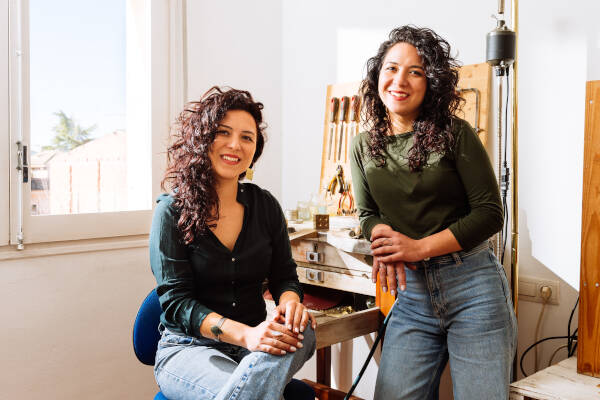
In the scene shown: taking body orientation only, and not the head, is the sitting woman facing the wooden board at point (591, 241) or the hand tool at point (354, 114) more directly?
the wooden board

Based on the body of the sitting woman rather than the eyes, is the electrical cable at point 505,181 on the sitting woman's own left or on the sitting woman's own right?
on the sitting woman's own left

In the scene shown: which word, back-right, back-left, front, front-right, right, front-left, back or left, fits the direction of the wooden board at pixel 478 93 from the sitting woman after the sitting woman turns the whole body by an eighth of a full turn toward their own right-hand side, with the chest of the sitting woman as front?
back-left

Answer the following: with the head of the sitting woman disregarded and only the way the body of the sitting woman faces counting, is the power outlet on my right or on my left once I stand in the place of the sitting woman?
on my left

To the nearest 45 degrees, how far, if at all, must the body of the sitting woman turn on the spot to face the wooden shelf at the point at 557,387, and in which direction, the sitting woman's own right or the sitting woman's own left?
approximately 45° to the sitting woman's own left

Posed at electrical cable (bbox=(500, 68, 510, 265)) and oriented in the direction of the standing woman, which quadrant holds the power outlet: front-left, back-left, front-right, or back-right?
back-left

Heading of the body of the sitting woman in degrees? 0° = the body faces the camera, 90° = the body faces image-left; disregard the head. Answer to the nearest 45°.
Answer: approximately 315°

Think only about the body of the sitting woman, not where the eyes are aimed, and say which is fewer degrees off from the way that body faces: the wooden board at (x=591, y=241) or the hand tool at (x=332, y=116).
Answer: the wooden board

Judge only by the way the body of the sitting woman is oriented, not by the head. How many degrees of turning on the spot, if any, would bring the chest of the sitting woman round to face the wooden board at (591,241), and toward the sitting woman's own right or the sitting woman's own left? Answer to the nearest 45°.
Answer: approximately 45° to the sitting woman's own left

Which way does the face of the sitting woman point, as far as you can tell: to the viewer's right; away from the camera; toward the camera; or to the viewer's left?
toward the camera
